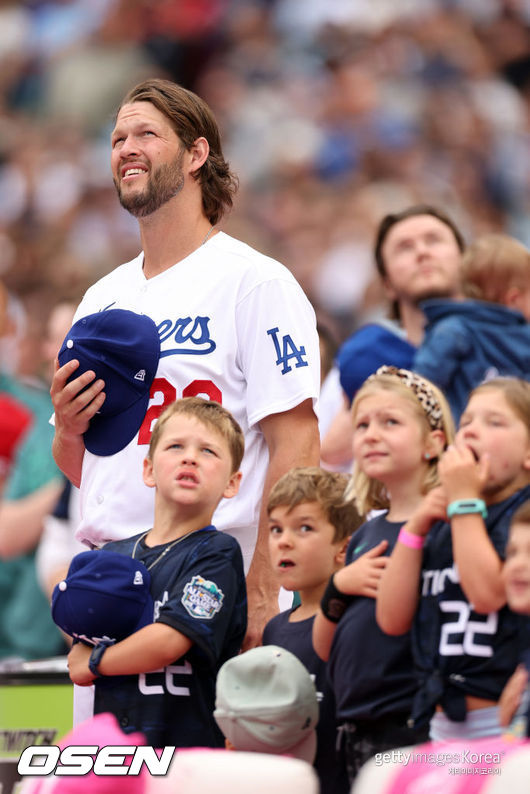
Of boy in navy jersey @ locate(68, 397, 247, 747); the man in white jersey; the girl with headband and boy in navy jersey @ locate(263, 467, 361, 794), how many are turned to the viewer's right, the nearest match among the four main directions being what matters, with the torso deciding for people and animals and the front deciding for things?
0

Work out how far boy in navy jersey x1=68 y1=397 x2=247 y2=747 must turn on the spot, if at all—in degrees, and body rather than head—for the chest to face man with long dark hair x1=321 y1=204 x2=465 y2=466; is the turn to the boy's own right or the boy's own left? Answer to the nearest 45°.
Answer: approximately 180°

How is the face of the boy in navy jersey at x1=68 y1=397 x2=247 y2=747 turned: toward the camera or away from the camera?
toward the camera

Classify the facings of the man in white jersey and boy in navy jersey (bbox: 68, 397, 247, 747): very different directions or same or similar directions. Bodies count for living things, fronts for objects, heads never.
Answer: same or similar directions

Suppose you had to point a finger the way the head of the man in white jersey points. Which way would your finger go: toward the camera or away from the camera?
toward the camera

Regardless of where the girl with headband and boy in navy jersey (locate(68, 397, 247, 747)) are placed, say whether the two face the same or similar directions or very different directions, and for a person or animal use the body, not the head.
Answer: same or similar directions

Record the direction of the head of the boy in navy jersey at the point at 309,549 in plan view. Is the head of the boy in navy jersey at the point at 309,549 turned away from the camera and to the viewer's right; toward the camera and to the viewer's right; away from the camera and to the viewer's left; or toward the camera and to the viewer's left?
toward the camera and to the viewer's left

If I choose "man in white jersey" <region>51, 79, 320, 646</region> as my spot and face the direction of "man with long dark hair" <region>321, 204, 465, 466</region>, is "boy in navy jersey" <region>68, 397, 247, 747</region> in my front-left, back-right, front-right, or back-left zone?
back-right

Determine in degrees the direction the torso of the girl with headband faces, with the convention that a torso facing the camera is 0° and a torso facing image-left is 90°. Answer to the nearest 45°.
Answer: approximately 45°

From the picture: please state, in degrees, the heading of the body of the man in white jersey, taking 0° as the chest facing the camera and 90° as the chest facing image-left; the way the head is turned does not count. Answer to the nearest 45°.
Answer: approximately 45°

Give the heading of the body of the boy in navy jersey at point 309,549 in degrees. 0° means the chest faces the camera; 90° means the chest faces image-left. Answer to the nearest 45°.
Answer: approximately 45°

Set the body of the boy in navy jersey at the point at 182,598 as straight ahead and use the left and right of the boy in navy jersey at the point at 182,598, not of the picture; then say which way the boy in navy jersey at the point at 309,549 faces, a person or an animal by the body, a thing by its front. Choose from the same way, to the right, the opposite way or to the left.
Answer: the same way

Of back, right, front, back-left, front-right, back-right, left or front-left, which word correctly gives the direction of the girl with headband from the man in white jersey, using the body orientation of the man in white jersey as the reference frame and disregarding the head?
left

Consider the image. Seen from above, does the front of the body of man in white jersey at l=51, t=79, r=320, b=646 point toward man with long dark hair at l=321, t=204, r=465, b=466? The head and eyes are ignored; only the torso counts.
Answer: no

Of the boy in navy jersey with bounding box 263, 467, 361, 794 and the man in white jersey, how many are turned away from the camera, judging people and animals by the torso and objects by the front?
0

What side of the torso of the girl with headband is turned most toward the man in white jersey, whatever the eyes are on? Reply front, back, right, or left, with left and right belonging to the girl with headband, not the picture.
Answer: right
